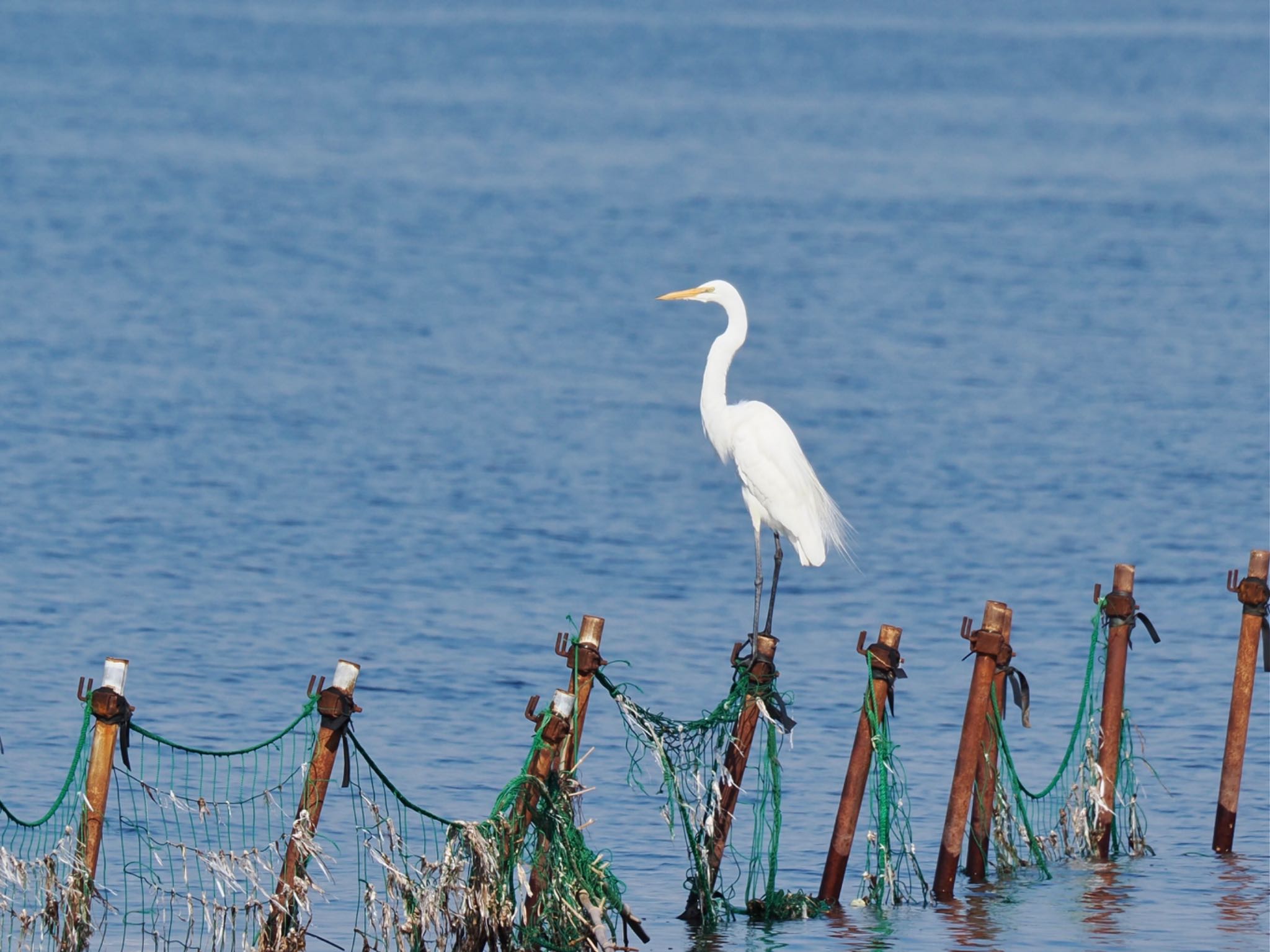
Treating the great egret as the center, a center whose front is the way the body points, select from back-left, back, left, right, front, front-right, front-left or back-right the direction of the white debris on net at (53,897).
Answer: front-left

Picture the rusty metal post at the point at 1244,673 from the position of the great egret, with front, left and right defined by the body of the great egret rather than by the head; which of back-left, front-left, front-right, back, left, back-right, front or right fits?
back

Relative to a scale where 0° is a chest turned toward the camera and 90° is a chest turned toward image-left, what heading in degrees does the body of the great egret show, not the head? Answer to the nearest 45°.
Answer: approximately 90°

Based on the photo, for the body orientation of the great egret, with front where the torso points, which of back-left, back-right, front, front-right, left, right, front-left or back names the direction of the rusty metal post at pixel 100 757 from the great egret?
front-left

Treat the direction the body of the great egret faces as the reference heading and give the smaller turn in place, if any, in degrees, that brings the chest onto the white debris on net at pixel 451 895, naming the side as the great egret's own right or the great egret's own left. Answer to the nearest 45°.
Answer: approximately 45° to the great egret's own left

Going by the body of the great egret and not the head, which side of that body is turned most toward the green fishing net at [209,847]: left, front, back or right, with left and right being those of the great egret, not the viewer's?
front
